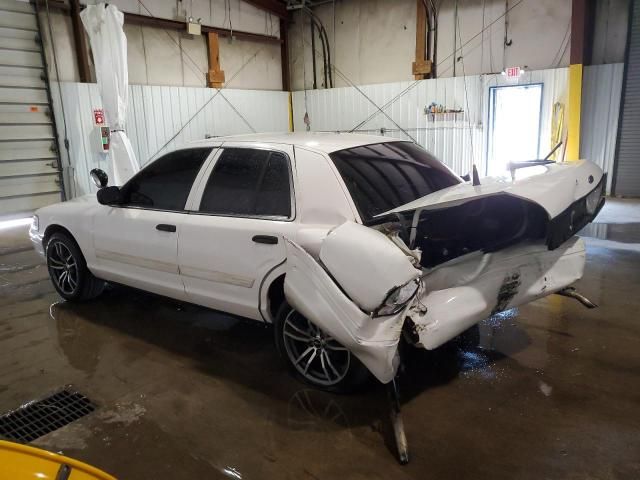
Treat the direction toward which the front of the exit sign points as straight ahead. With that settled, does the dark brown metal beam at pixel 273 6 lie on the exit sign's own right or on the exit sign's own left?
on the exit sign's own right

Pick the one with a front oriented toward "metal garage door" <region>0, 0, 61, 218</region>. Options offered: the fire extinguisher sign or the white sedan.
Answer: the white sedan

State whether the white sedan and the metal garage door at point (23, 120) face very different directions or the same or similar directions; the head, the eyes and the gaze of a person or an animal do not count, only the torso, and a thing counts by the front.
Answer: very different directions

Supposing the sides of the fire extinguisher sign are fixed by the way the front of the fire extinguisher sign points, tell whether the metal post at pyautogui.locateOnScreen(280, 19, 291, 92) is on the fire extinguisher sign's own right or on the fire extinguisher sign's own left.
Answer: on the fire extinguisher sign's own left

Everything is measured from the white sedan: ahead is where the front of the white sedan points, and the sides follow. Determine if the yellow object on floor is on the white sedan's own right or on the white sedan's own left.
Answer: on the white sedan's own left

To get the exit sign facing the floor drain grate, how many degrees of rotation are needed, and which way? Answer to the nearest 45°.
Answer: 0° — it already faces it

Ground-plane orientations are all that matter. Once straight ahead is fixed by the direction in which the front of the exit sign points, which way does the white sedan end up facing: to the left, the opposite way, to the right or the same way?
to the right

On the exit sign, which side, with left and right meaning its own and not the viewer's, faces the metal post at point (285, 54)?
right

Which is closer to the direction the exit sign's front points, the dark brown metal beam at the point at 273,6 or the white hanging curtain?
the white hanging curtain

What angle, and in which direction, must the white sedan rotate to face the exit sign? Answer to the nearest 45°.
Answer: approximately 90° to its right

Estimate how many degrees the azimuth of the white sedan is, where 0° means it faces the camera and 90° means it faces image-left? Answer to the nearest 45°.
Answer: approximately 135°

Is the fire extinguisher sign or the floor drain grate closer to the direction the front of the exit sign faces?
the floor drain grate

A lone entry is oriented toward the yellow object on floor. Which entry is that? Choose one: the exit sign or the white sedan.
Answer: the exit sign

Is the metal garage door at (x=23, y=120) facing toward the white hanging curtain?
no

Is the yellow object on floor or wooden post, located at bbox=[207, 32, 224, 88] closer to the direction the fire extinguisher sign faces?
the yellow object on floor

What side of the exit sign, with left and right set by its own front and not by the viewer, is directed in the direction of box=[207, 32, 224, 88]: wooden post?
right
